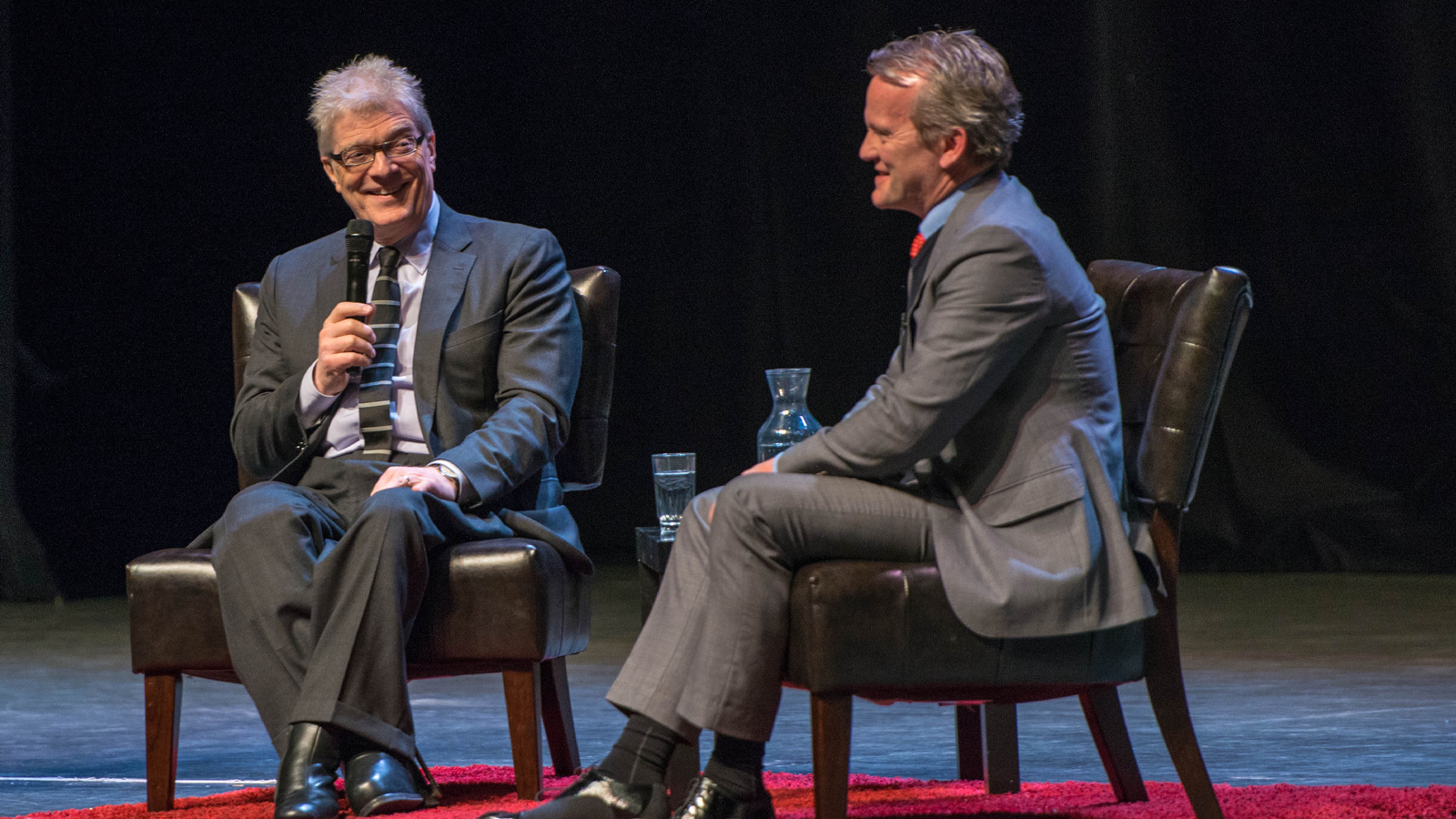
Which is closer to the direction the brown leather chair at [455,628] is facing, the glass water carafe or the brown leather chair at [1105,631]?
the brown leather chair at [1105,631]

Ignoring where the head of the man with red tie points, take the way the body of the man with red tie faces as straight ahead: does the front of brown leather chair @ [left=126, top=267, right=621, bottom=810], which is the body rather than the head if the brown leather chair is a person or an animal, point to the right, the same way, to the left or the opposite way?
to the left

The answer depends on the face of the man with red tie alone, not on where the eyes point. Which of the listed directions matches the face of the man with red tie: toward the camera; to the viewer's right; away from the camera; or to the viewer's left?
to the viewer's left

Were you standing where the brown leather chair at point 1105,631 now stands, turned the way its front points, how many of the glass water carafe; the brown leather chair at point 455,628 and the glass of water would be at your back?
0

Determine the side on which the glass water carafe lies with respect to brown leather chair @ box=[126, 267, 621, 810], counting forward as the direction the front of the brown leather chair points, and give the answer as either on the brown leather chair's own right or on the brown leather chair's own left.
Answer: on the brown leather chair's own left

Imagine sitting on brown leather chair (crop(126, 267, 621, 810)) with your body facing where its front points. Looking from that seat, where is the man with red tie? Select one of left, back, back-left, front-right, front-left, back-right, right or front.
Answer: front-left

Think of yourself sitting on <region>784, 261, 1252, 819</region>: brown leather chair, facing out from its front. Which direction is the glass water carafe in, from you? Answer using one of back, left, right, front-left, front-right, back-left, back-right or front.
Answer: front-right

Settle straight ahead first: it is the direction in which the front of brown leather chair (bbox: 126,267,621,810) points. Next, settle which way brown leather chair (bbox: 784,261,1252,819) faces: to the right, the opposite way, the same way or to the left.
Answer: to the right

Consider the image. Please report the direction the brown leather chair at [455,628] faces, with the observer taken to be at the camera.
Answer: facing the viewer

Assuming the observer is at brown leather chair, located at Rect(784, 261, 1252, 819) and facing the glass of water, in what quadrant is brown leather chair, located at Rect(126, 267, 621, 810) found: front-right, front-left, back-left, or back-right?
front-left

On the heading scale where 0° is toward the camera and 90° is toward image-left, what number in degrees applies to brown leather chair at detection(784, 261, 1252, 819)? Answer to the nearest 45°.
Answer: approximately 90°

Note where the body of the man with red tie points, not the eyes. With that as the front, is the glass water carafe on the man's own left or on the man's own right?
on the man's own right

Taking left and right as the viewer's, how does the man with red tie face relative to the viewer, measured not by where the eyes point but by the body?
facing to the left of the viewer

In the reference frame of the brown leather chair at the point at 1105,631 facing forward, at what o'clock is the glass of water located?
The glass of water is roughly at 1 o'clock from the brown leather chair.

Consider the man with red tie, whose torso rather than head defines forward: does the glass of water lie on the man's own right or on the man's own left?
on the man's own right

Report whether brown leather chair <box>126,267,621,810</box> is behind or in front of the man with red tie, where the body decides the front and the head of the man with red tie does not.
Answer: in front

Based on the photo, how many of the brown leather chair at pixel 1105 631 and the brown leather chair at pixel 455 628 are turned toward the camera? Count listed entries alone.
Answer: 1
